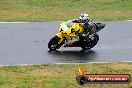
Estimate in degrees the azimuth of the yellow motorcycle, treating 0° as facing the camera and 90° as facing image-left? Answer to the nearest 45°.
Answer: approximately 90°
